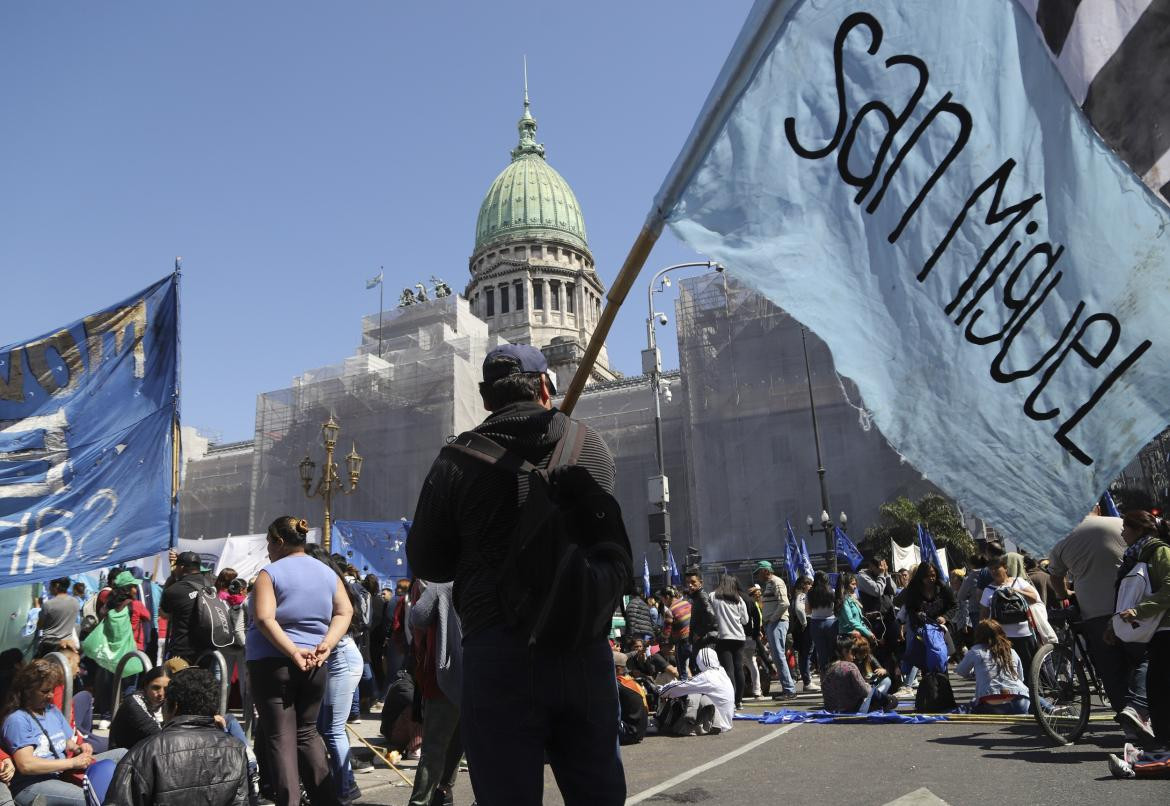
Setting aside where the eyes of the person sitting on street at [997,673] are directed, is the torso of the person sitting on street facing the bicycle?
no

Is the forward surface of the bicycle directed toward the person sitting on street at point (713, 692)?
no

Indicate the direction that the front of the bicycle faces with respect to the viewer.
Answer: facing the viewer and to the left of the viewer

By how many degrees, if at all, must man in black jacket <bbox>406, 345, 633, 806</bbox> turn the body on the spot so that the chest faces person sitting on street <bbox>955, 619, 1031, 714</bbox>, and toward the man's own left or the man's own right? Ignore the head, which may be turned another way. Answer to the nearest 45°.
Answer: approximately 45° to the man's own right

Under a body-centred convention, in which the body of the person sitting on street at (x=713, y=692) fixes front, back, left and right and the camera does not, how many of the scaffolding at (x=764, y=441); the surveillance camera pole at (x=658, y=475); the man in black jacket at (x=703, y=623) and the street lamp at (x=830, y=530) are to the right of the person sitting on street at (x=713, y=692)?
4

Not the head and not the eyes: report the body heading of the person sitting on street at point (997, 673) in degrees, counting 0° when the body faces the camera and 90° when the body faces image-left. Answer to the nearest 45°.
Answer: approximately 180°

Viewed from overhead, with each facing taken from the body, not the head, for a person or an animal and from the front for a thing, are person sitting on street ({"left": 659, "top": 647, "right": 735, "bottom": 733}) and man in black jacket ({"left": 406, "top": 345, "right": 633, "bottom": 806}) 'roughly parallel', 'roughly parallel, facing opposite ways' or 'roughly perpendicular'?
roughly perpendicular

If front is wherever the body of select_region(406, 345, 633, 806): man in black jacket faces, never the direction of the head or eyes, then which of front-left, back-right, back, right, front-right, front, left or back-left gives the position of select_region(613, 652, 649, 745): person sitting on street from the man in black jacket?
front

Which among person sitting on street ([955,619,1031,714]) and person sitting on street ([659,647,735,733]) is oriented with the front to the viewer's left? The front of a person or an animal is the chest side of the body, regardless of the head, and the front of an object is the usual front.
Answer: person sitting on street ([659,647,735,733])

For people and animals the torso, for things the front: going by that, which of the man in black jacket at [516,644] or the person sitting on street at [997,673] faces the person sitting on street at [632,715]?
the man in black jacket

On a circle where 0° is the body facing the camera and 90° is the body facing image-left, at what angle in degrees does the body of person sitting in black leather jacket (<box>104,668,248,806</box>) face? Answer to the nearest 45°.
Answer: approximately 180°

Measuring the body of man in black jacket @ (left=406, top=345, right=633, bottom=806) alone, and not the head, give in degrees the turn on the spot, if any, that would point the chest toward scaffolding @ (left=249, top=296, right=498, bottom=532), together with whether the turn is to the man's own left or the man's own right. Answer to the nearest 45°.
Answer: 0° — they already face it

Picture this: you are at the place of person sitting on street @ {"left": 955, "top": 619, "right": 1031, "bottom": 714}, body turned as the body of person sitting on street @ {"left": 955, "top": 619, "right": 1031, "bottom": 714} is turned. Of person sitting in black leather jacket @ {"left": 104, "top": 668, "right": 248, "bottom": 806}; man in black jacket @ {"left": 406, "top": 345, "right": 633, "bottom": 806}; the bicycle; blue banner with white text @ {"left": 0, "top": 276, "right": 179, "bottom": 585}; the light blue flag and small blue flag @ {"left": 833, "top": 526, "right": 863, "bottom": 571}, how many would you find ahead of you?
1

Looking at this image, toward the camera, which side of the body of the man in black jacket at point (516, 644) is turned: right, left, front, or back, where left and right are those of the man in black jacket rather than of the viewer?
back

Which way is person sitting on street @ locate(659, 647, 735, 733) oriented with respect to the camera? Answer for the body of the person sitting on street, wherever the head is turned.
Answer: to the viewer's left
